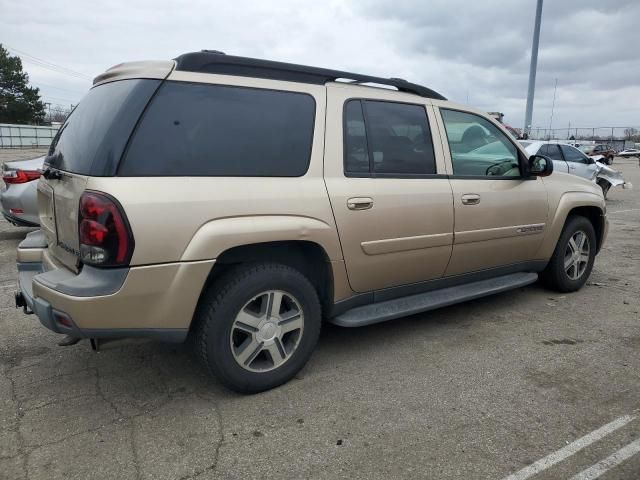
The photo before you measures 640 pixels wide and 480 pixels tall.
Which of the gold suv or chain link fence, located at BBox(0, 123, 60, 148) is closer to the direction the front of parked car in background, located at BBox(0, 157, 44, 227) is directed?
the chain link fence

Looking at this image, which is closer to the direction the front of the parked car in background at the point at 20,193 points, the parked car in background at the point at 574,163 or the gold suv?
the parked car in background

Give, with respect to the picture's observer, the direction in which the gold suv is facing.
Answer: facing away from the viewer and to the right of the viewer

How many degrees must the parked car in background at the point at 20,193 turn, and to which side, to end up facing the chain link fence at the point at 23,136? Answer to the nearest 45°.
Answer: approximately 45° to its left

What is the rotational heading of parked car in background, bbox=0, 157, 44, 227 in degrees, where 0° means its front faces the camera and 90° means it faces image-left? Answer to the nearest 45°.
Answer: approximately 225°

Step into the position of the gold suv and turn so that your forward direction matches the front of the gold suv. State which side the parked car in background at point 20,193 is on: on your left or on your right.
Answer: on your left

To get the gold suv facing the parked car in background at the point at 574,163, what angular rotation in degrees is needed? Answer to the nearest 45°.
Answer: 0° — it already faces it
